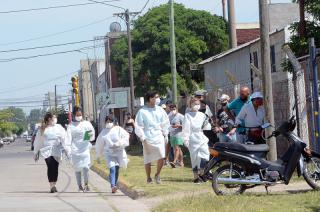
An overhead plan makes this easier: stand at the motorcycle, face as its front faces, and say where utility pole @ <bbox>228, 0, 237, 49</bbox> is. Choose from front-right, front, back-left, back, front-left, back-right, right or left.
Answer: left

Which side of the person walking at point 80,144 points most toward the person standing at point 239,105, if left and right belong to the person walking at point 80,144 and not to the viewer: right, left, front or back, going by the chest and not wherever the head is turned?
left

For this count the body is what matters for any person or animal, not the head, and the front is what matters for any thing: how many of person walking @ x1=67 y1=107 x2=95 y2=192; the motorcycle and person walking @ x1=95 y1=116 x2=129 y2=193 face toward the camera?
2

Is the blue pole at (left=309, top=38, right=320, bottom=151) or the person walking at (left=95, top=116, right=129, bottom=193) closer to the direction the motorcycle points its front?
the blue pole

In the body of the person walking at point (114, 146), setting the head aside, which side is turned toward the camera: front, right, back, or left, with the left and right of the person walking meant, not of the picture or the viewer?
front

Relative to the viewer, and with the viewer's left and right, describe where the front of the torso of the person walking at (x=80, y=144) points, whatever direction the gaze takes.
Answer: facing the viewer

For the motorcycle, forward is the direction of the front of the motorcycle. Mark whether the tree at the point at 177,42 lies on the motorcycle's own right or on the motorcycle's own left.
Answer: on the motorcycle's own left

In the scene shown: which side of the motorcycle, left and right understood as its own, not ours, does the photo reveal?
right

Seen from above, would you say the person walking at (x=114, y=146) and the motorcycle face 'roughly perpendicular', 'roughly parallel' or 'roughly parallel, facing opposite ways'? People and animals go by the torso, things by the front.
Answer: roughly perpendicular

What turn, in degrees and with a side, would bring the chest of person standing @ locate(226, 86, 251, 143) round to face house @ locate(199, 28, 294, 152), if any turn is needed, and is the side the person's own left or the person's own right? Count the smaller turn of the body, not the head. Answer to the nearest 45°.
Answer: approximately 135° to the person's own left

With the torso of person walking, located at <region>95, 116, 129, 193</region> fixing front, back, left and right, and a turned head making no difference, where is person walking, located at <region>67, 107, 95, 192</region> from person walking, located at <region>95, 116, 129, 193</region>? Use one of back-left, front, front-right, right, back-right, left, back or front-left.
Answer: back-right
